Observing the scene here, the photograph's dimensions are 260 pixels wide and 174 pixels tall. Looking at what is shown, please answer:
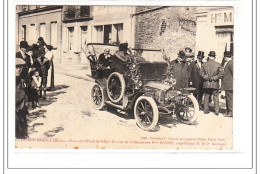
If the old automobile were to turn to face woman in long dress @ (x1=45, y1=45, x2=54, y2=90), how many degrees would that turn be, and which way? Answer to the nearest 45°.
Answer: approximately 135° to its right

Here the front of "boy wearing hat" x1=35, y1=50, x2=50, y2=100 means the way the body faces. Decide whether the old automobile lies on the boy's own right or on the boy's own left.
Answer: on the boy's own left

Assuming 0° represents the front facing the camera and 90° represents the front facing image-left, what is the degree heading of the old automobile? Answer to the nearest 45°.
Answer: approximately 315°

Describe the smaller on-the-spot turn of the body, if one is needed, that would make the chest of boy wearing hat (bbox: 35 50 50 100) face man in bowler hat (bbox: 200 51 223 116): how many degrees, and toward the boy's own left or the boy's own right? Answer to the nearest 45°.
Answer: approximately 90° to the boy's own left
